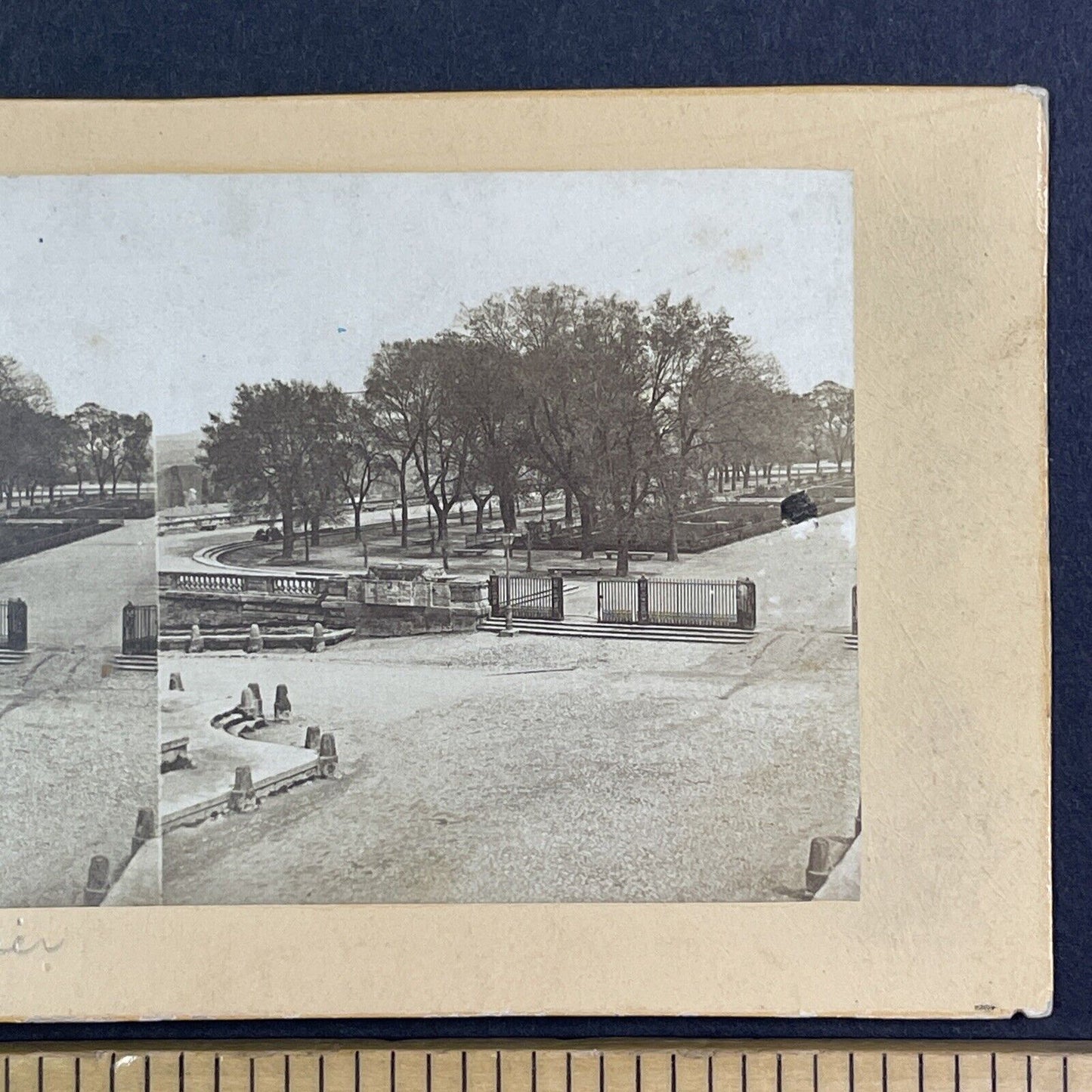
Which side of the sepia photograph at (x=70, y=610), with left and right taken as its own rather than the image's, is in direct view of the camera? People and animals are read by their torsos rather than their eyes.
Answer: front

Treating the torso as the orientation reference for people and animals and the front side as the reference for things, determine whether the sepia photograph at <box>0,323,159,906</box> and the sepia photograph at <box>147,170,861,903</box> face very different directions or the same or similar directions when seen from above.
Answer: same or similar directions

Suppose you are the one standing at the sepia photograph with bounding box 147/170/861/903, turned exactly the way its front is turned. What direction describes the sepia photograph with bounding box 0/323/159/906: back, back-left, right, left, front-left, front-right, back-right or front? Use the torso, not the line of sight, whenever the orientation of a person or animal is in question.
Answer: right
